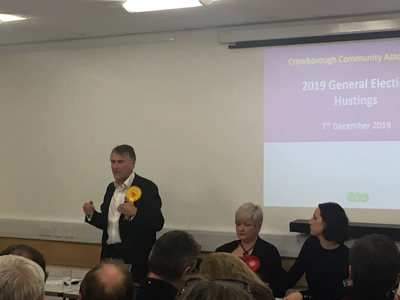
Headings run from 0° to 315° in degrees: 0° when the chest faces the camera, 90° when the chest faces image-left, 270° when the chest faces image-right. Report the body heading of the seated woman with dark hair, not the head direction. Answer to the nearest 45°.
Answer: approximately 45°

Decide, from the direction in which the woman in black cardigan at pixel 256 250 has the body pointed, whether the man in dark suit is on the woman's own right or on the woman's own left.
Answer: on the woman's own right

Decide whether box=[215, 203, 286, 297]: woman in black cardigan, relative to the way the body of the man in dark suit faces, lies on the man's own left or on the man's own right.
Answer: on the man's own left

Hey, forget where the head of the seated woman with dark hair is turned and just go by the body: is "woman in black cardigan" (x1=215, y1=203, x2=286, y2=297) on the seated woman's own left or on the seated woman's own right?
on the seated woman's own right

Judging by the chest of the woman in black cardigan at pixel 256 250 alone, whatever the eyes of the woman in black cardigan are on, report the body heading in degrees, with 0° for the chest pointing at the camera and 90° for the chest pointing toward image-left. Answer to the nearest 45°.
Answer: approximately 45°

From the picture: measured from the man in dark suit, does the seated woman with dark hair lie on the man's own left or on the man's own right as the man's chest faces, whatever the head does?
on the man's own left

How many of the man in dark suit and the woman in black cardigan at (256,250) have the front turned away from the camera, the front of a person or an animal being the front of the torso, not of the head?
0

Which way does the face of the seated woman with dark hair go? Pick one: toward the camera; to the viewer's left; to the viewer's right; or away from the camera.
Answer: to the viewer's left

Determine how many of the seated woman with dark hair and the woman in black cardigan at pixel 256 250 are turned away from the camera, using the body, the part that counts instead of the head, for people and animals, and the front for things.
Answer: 0
